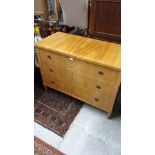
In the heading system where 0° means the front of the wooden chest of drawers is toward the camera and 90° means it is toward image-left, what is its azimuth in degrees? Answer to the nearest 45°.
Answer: approximately 45°
